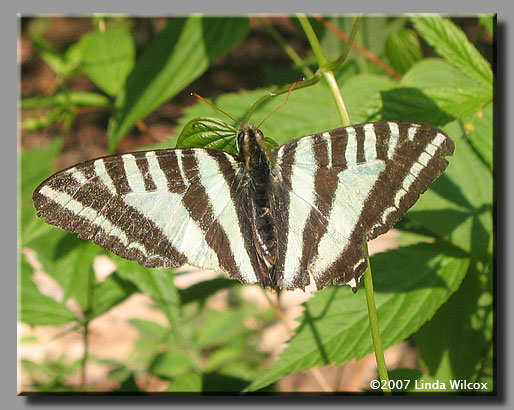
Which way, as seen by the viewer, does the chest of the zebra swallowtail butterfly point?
away from the camera
